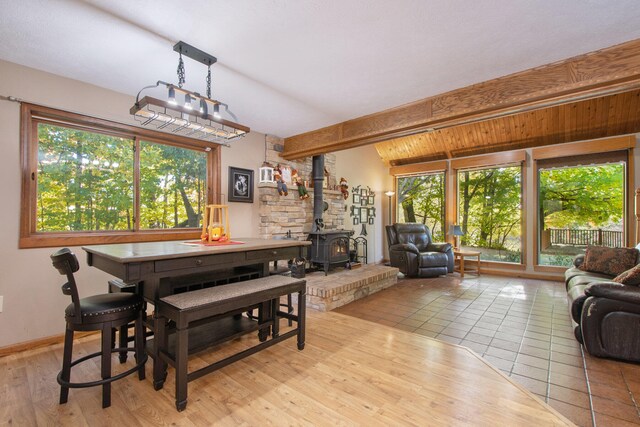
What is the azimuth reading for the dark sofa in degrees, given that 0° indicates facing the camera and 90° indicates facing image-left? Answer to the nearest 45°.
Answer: approximately 90°

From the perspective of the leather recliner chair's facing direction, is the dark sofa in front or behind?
in front

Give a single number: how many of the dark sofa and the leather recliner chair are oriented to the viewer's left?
1

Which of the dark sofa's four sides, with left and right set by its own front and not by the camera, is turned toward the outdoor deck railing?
right

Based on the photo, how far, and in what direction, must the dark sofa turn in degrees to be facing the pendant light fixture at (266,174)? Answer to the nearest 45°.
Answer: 0° — it already faces it

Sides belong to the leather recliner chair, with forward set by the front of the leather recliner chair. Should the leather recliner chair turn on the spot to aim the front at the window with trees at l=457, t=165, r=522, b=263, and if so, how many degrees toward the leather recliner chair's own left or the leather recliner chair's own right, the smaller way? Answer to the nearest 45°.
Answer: approximately 90° to the leather recliner chair's own left

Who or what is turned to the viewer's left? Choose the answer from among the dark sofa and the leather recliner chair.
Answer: the dark sofa

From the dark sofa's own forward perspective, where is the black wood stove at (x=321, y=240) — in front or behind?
in front

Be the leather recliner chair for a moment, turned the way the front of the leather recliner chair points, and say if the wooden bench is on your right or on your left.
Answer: on your right

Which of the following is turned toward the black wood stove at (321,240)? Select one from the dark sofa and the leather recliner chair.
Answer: the dark sofa

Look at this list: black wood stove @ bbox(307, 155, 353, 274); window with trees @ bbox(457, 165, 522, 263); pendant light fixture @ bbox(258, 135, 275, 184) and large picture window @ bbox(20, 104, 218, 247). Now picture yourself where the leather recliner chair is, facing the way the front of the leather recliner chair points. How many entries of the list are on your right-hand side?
3
